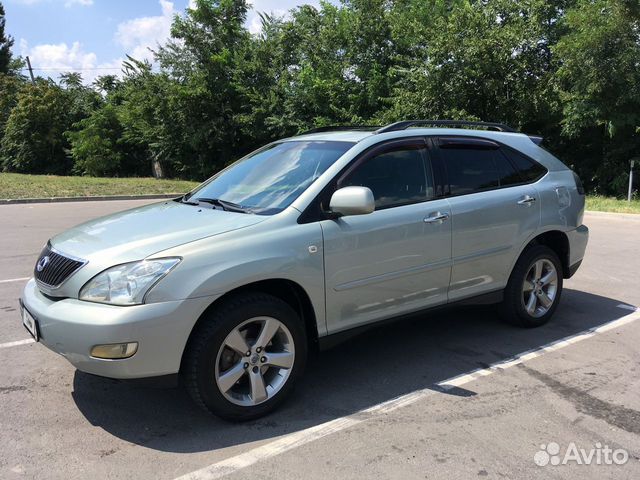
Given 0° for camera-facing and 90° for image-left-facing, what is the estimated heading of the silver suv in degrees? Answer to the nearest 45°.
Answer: approximately 45°

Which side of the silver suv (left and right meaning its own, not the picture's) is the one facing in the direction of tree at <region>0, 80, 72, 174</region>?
right

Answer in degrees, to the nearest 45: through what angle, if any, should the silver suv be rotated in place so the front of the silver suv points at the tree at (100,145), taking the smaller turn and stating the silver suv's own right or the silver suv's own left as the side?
approximately 135° to the silver suv's own right

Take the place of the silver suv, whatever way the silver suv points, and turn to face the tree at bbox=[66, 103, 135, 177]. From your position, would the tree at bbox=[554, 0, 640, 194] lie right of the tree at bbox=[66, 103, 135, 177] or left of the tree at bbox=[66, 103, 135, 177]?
right

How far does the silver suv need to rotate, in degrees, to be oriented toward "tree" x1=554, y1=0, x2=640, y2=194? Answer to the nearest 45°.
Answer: approximately 180°
